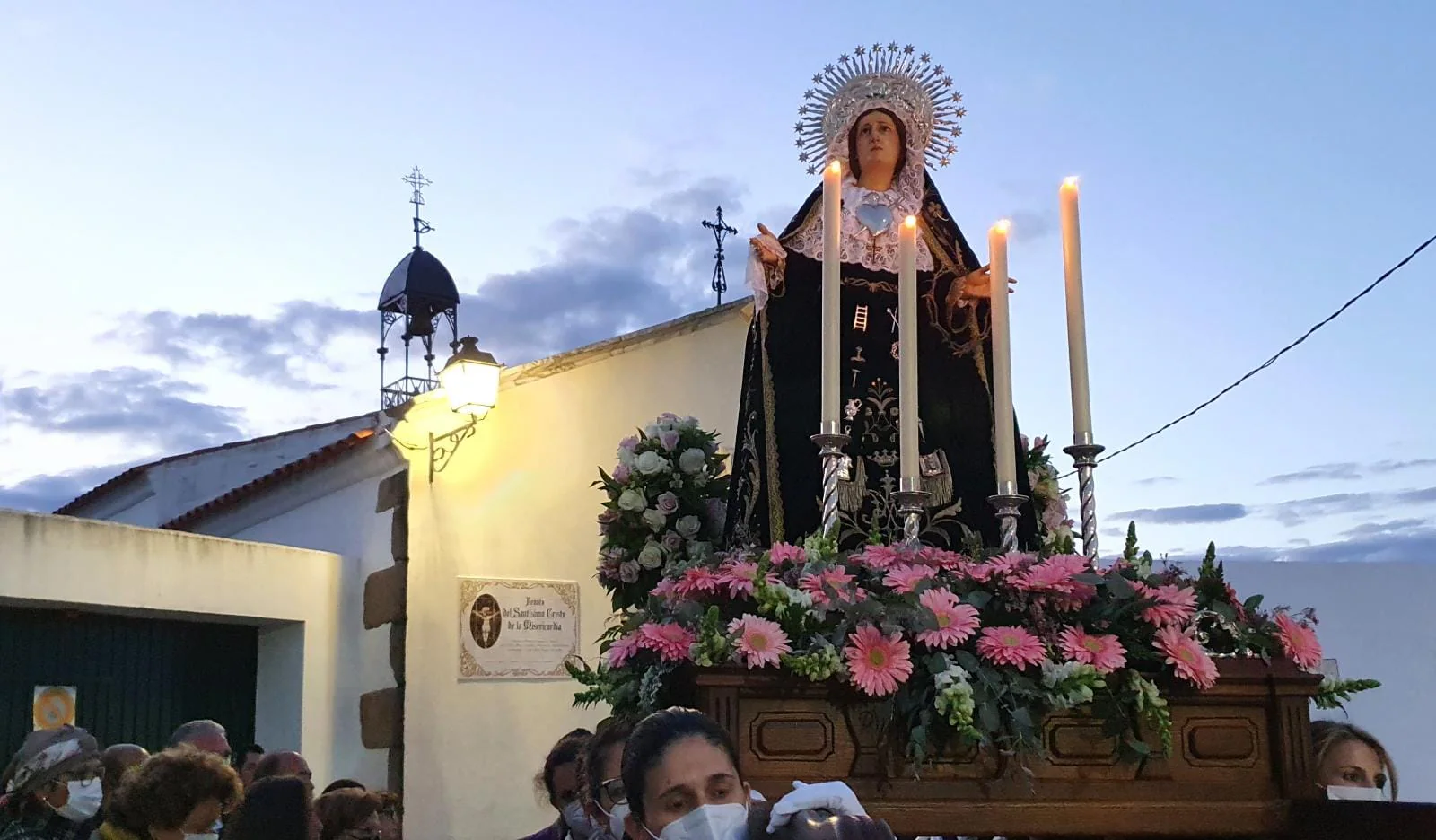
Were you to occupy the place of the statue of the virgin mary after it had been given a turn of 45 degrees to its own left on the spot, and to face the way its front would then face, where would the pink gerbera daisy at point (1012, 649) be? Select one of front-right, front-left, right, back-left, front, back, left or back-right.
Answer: front-right

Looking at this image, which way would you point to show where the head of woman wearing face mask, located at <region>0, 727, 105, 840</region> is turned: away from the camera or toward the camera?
toward the camera

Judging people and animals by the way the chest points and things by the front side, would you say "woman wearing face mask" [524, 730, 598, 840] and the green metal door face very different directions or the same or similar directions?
same or similar directions

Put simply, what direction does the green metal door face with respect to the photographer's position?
facing the viewer and to the right of the viewer

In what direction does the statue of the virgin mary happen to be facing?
toward the camera

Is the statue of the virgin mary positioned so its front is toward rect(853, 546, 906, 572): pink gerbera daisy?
yes

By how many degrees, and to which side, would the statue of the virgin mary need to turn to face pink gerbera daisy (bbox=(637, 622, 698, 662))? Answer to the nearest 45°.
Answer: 0° — it already faces it

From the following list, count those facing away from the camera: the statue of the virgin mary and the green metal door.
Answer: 0

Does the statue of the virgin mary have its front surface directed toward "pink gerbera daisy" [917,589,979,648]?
yes

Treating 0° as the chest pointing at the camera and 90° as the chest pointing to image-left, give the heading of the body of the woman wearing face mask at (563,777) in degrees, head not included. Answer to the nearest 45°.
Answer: approximately 315°
